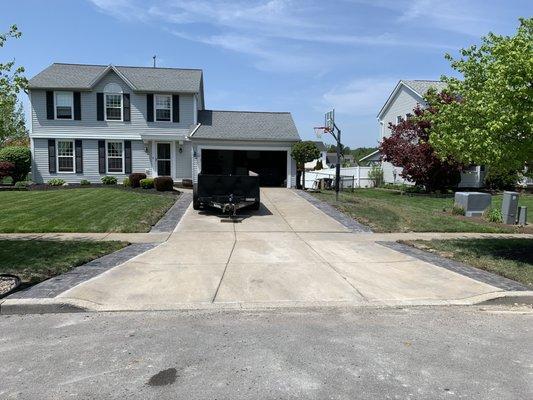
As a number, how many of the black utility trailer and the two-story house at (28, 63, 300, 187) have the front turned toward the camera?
2

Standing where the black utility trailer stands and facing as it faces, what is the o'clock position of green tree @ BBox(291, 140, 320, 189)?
The green tree is roughly at 7 o'clock from the black utility trailer.

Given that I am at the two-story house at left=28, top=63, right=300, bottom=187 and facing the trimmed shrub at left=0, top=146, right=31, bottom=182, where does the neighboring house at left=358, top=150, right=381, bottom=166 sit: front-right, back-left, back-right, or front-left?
back-right

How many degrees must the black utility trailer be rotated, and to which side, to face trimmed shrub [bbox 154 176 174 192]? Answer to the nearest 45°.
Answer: approximately 135° to its right

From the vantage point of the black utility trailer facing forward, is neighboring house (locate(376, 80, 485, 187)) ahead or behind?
behind

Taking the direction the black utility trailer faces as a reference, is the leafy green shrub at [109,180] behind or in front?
behind

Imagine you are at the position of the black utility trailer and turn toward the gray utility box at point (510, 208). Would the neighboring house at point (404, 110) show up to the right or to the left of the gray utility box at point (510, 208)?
left

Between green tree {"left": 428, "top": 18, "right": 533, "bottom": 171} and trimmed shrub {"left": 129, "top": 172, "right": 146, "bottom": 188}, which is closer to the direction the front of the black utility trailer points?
the green tree

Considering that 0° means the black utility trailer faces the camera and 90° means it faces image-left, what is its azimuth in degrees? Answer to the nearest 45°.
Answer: approximately 0°

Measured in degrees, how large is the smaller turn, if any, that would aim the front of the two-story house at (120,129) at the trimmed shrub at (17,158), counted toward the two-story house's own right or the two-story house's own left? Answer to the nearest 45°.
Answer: approximately 90° to the two-story house's own right

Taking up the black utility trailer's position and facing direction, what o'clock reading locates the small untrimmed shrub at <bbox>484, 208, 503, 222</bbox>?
The small untrimmed shrub is roughly at 9 o'clock from the black utility trailer.

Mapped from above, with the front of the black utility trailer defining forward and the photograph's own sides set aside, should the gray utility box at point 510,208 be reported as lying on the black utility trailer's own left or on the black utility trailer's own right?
on the black utility trailer's own left
